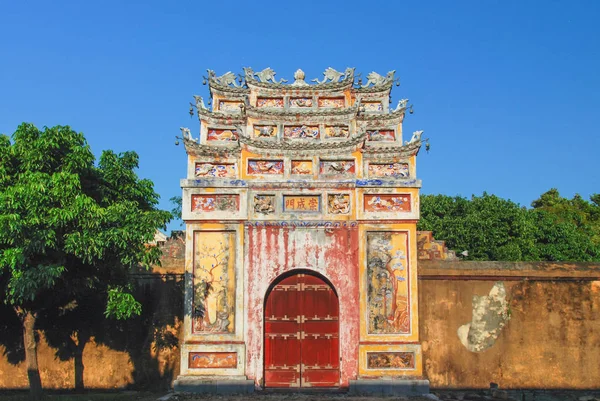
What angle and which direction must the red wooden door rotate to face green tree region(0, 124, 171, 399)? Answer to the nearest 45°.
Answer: approximately 45° to its right

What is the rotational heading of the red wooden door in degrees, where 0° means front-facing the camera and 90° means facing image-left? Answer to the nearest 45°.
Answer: approximately 0°

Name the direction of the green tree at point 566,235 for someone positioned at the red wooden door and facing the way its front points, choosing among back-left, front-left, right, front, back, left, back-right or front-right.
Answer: back-left

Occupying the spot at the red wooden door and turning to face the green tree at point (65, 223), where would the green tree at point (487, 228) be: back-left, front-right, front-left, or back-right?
back-right

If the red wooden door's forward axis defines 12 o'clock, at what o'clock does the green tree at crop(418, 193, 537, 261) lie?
The green tree is roughly at 7 o'clock from the red wooden door.
